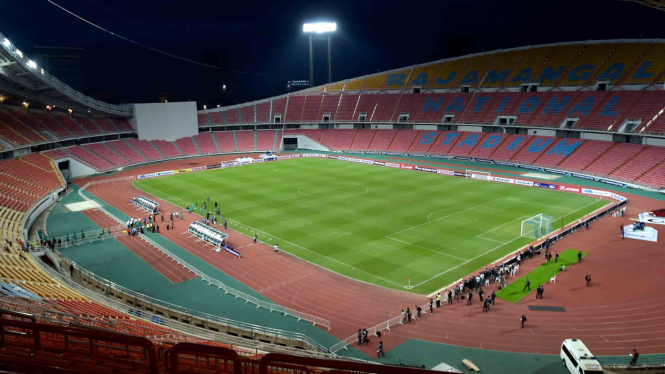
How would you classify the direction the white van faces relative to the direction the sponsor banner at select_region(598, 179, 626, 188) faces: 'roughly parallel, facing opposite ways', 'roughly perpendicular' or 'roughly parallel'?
roughly perpendicular

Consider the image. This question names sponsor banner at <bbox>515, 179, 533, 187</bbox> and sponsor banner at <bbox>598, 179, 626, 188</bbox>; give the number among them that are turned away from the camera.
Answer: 0

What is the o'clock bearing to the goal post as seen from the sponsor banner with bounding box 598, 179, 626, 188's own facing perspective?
The goal post is roughly at 11 o'clock from the sponsor banner.

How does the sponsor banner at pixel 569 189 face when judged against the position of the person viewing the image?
facing the viewer and to the left of the viewer

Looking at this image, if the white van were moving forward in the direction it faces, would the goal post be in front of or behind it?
behind

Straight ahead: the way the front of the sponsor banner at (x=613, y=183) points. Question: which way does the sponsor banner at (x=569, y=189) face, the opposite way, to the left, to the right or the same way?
the same way

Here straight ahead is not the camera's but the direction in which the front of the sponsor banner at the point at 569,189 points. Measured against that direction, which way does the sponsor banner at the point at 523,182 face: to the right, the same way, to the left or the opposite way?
the same way

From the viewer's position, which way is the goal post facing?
facing away from the viewer and to the left of the viewer

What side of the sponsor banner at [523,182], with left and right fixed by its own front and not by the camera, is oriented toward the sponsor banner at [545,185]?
left

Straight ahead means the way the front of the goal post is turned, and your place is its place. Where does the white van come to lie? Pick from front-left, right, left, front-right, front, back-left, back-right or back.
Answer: back-left

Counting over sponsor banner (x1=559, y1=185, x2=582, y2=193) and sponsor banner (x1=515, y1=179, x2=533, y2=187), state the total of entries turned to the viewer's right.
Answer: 0

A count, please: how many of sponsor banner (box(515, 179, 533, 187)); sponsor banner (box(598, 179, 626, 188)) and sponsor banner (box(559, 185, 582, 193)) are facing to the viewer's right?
0

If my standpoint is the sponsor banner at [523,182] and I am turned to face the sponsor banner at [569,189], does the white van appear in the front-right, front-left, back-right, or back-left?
front-right

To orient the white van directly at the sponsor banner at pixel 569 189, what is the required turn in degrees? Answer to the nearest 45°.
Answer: approximately 135° to its left

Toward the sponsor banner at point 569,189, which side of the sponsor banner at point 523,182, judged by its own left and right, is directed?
left
